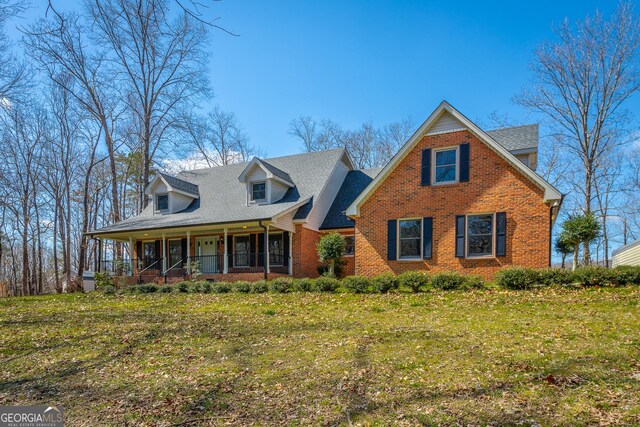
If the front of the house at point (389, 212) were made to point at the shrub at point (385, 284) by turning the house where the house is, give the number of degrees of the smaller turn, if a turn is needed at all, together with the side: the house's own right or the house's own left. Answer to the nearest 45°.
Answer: approximately 45° to the house's own left

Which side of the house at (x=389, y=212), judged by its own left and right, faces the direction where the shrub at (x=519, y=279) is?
left

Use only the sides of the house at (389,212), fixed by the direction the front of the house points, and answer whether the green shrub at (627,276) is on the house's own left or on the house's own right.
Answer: on the house's own left

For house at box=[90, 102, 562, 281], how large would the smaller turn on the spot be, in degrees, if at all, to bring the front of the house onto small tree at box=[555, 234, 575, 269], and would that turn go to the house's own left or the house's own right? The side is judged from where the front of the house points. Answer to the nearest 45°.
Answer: approximately 135° to the house's own left

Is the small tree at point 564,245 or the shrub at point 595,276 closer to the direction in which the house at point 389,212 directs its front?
the shrub

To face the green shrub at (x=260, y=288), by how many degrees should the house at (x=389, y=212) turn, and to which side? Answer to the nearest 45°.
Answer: approximately 45° to its right

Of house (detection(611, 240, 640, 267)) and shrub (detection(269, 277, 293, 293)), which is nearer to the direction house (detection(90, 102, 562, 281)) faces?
the shrub

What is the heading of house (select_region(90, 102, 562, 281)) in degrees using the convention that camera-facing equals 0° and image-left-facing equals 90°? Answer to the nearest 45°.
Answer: approximately 45°

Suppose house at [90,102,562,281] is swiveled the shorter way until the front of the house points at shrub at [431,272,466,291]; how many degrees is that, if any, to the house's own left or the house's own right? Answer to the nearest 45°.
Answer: approximately 45° to the house's own left

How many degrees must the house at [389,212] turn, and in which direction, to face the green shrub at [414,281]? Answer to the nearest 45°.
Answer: approximately 45° to its left

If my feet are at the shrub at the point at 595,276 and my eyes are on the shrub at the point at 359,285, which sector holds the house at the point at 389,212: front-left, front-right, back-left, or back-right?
front-right
